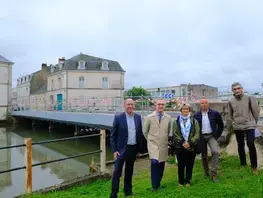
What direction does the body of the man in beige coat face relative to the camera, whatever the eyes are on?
toward the camera

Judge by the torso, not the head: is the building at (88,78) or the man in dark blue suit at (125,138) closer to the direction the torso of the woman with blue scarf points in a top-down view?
the man in dark blue suit

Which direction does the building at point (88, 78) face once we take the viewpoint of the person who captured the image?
facing the viewer and to the left of the viewer

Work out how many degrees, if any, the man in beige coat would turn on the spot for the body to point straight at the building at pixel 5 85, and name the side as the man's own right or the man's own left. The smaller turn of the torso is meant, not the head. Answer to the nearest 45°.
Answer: approximately 135° to the man's own right

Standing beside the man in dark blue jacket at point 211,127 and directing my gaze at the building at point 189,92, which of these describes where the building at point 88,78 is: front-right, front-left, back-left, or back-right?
front-left

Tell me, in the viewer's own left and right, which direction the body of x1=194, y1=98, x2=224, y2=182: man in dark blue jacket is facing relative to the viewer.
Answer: facing the viewer

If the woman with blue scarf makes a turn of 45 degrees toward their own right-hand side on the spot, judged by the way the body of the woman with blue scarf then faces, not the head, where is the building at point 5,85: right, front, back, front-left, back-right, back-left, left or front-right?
right

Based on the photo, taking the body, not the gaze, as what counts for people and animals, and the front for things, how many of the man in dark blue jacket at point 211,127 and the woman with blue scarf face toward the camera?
2

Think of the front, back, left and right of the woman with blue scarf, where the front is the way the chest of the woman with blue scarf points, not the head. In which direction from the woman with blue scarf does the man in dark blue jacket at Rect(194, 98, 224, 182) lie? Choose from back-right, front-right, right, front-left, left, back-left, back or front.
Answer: back-left

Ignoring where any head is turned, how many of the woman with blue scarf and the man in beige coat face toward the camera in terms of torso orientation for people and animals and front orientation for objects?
2

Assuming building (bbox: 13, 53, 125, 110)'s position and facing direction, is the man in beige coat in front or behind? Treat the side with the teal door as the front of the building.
in front

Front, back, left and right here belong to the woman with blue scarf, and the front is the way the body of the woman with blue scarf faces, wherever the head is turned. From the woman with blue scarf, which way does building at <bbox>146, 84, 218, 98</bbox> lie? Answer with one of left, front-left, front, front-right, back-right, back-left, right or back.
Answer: back

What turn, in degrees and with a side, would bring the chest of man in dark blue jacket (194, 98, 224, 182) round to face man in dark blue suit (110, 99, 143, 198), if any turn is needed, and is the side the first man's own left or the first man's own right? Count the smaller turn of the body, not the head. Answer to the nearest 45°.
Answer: approximately 45° to the first man's own right

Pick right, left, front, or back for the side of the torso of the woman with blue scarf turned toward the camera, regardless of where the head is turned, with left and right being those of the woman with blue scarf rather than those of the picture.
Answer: front
